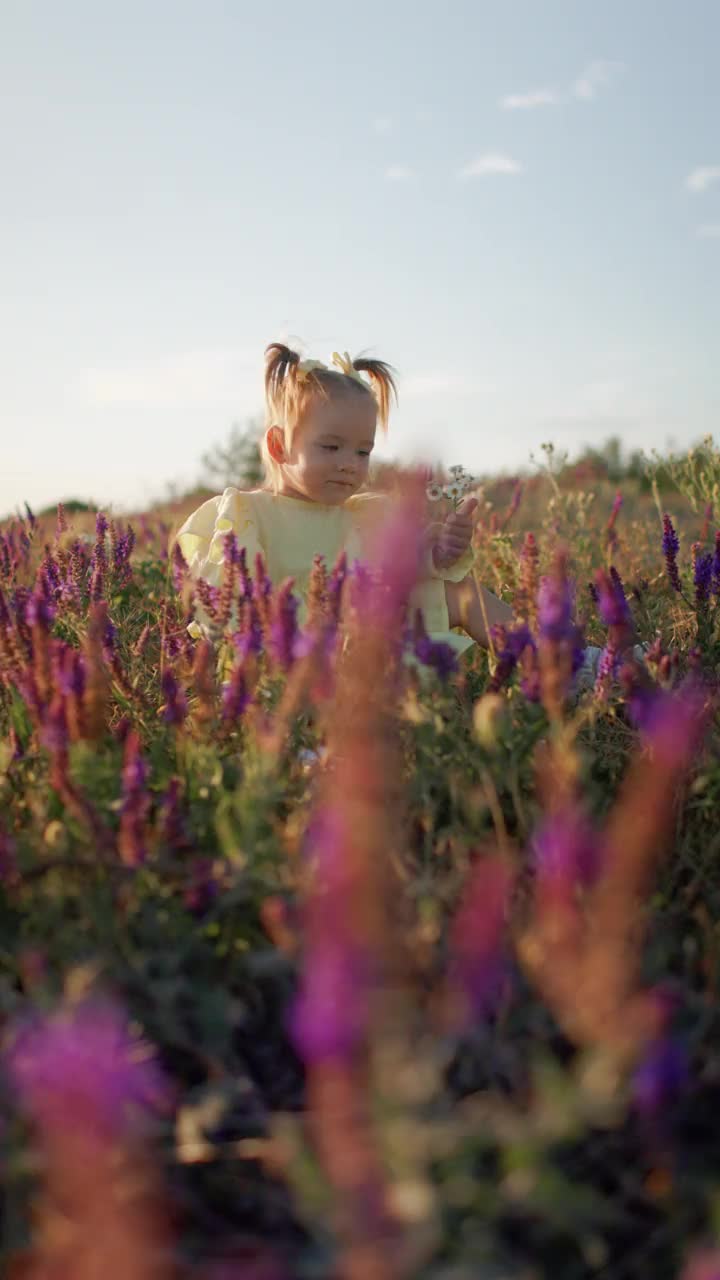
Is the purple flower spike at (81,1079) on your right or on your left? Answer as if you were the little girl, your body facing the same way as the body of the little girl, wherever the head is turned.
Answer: on your right

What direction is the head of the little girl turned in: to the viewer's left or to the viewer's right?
to the viewer's right

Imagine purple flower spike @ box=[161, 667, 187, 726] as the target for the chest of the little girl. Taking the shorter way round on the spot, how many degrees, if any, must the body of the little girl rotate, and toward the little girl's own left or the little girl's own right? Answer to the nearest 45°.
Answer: approximately 45° to the little girl's own right

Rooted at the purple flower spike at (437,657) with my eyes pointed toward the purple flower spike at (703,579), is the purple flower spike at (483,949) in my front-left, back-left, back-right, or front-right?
back-right

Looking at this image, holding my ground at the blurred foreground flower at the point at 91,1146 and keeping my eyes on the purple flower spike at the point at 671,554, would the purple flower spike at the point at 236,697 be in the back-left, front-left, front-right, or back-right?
front-left

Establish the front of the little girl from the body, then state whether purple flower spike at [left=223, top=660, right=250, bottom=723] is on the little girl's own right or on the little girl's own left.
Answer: on the little girl's own right

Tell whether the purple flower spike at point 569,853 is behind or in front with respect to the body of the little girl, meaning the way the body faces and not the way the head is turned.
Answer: in front

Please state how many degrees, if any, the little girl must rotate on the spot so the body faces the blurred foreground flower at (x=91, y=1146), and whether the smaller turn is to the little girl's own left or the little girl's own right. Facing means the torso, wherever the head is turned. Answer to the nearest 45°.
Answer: approximately 45° to the little girl's own right

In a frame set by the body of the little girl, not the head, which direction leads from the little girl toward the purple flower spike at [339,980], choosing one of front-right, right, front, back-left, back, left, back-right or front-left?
front-right

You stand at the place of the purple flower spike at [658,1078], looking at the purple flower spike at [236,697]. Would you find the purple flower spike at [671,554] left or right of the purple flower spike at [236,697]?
right

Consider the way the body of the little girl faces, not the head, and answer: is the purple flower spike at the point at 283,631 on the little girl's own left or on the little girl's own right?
on the little girl's own right
